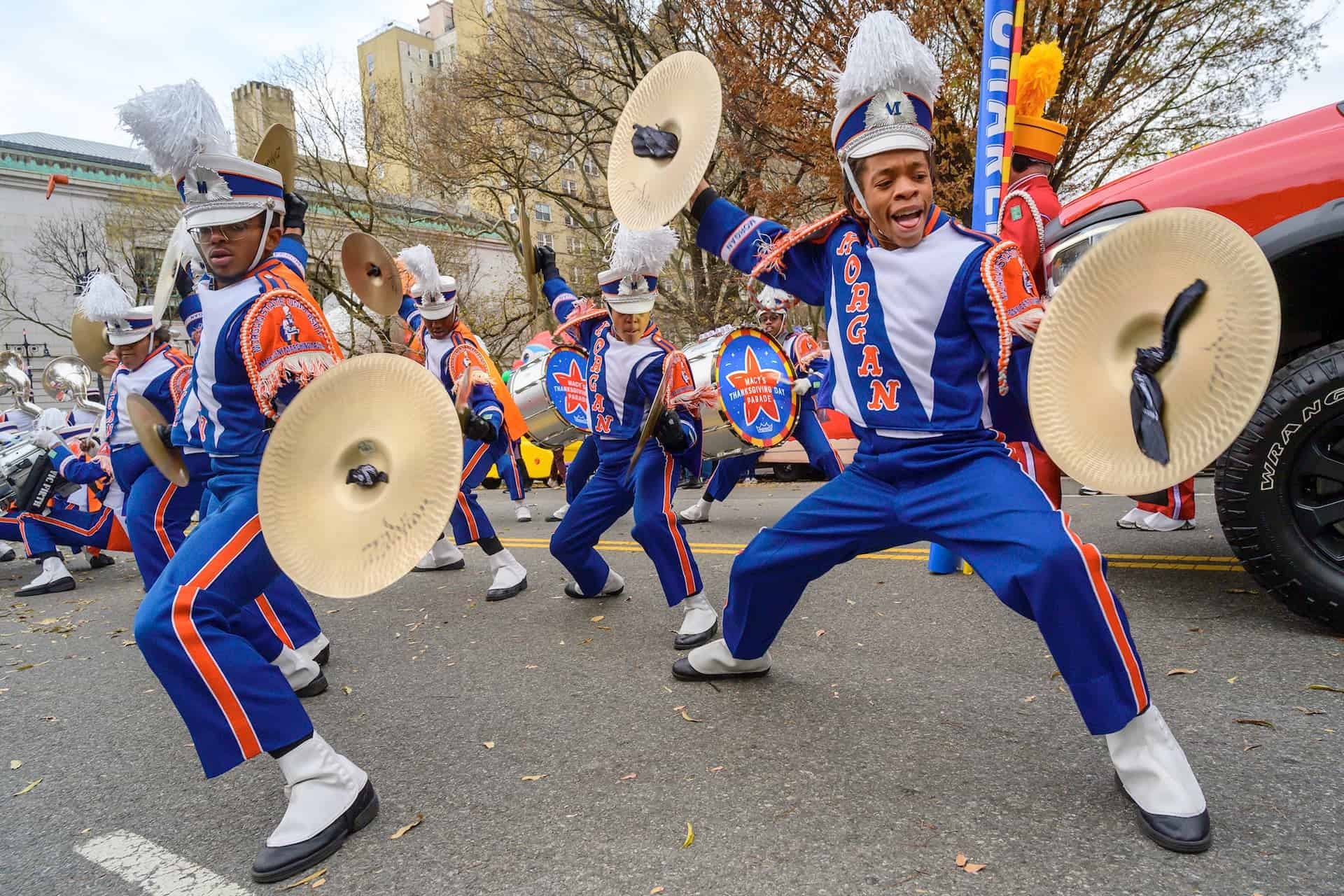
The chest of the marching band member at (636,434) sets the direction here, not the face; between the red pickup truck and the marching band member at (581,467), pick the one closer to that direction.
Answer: the red pickup truck

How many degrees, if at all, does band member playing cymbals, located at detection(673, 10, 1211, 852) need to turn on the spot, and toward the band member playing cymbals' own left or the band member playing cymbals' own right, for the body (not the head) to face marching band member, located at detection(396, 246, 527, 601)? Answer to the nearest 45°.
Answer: approximately 135° to the band member playing cymbals' own right

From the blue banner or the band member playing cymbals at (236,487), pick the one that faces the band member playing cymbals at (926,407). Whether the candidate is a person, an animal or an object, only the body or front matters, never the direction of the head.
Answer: the blue banner

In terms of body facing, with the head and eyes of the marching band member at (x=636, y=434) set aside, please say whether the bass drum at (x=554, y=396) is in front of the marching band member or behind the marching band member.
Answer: behind

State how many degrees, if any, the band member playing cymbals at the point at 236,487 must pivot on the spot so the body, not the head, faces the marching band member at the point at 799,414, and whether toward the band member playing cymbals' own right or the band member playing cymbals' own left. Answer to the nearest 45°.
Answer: approximately 180°

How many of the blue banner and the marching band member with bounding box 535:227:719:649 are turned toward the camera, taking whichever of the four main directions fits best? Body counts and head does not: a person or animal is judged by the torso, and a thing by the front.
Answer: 2

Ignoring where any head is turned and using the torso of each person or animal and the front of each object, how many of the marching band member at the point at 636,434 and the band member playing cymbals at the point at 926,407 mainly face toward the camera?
2
